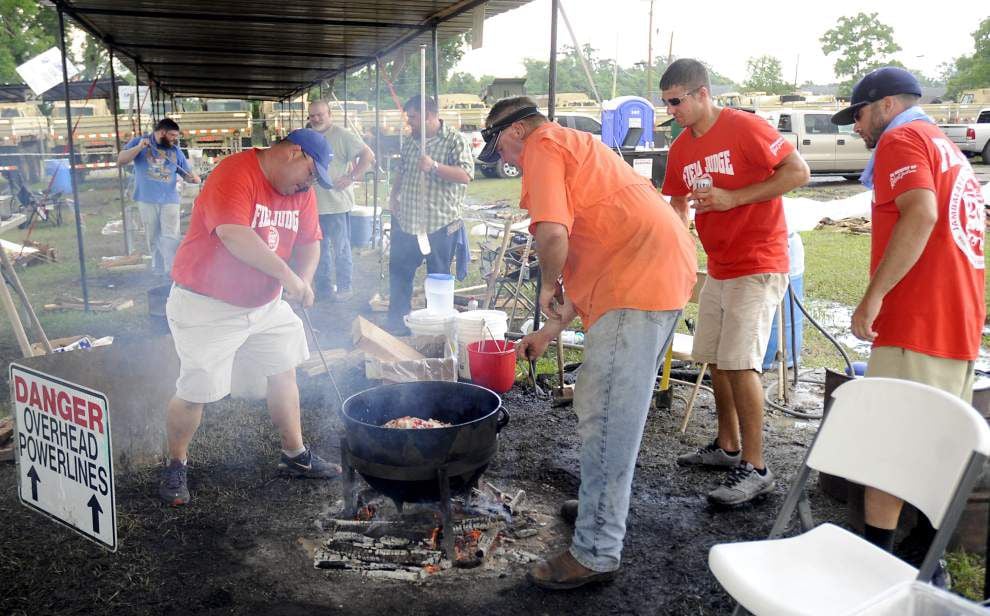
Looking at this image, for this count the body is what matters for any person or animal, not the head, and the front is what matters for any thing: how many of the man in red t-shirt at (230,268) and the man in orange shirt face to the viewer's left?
1

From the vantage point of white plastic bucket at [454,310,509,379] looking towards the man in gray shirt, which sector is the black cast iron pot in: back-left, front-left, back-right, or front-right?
back-left

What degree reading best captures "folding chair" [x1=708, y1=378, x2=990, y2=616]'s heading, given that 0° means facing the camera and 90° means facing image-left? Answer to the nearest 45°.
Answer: approximately 45°

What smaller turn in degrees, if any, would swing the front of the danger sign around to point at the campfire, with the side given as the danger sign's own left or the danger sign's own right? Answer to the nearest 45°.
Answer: approximately 135° to the danger sign's own left

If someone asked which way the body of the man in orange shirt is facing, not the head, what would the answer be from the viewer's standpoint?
to the viewer's left

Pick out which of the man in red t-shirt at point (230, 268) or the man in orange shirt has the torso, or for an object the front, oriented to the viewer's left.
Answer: the man in orange shirt

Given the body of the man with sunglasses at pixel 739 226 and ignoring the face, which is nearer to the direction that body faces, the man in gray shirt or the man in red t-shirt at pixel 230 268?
the man in red t-shirt

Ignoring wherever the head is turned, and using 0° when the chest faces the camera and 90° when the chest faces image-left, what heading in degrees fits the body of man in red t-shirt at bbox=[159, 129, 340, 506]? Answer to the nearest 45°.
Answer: approximately 315°

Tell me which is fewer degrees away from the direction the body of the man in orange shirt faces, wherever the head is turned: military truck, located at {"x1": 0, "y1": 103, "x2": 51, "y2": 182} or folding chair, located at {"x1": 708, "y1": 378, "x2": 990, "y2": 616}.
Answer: the military truck

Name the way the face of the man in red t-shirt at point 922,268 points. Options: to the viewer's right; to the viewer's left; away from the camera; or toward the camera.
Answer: to the viewer's left

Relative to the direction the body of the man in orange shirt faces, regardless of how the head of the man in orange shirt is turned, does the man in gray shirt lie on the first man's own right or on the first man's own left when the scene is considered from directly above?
on the first man's own right

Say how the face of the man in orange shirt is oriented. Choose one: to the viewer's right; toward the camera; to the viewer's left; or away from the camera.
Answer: to the viewer's left

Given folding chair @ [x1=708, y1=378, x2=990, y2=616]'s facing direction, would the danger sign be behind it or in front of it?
in front
